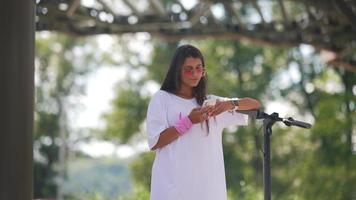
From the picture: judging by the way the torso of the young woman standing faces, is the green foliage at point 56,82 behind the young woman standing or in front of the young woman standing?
behind

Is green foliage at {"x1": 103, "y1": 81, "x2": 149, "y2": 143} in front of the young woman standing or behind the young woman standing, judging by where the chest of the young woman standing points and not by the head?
behind

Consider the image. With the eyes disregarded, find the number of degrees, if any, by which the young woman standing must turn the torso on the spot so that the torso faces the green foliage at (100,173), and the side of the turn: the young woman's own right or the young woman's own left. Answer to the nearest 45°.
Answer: approximately 135° to the young woman's own left

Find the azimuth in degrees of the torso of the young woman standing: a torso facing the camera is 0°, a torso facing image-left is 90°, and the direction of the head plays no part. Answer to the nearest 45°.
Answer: approximately 315°
